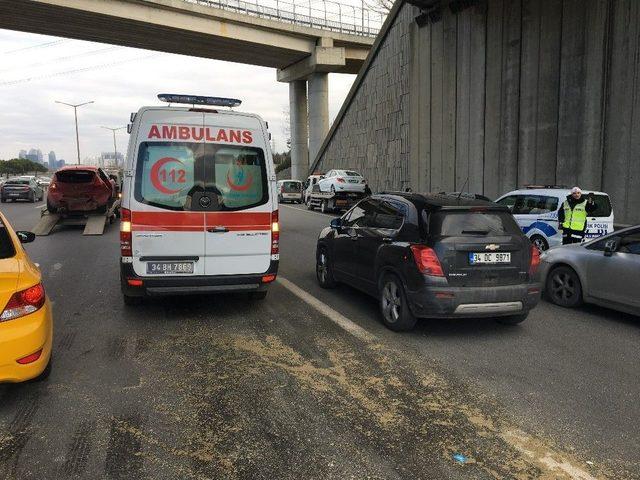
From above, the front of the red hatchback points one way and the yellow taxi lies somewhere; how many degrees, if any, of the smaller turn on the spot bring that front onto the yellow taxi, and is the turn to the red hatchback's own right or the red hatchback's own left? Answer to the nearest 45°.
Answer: approximately 180°

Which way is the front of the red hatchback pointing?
away from the camera

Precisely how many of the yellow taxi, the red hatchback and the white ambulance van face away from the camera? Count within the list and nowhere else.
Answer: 3

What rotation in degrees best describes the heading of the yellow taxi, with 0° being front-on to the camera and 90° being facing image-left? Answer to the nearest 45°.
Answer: approximately 180°

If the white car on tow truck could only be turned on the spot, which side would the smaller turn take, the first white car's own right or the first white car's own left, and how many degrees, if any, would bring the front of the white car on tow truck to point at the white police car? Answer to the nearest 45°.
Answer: approximately 135° to the first white car's own left

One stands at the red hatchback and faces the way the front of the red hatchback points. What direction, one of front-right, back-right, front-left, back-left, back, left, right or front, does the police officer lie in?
back-right

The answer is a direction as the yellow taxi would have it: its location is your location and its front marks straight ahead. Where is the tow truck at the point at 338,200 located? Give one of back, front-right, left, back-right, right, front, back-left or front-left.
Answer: front-right

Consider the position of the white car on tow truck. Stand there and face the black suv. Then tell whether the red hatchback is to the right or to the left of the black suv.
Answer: right

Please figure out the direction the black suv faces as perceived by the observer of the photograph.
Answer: facing away from the viewer and to the left of the viewer

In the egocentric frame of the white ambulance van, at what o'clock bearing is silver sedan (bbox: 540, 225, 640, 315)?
The silver sedan is roughly at 3 o'clock from the white ambulance van.

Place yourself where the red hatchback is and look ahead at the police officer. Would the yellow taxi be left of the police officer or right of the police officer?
right

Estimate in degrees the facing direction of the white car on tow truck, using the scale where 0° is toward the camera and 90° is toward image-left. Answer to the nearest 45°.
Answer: approximately 135°

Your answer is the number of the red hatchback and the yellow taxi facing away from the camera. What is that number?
2

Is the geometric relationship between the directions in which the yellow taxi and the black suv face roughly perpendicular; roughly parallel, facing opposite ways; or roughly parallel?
roughly parallel

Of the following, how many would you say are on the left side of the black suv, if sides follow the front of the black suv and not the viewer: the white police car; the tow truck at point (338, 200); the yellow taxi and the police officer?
1

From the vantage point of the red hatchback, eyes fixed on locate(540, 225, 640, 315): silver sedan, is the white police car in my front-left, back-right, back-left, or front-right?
front-left

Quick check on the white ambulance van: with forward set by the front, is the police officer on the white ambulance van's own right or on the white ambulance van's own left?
on the white ambulance van's own right

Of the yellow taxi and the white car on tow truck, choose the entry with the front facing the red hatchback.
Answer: the yellow taxi

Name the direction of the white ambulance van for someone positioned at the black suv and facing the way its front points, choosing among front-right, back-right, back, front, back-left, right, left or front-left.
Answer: front-left

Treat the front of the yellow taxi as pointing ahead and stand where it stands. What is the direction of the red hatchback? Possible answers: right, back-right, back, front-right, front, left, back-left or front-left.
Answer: front

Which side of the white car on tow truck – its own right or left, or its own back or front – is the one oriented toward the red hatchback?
left
